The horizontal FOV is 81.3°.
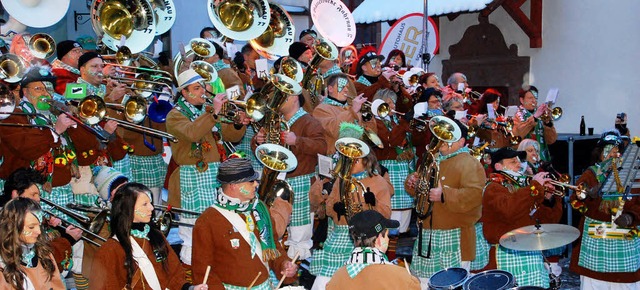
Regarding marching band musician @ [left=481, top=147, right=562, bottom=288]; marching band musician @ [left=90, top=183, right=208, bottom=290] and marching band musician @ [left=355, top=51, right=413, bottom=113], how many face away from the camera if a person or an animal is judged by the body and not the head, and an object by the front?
0

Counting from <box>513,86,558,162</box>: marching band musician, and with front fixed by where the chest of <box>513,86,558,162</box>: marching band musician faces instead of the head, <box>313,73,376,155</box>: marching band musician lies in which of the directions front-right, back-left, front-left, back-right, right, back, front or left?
right

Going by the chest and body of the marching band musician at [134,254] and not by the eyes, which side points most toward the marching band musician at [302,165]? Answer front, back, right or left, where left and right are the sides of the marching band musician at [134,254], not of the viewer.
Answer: left

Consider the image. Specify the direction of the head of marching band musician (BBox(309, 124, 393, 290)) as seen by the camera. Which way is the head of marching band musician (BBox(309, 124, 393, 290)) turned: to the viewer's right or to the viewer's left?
to the viewer's left

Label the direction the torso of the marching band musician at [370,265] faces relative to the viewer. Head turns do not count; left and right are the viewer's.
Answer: facing away from the viewer and to the right of the viewer

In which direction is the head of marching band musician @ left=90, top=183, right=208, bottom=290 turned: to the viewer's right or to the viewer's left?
to the viewer's right

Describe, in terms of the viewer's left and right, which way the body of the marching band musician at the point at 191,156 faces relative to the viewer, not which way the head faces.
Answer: facing the viewer and to the right of the viewer
